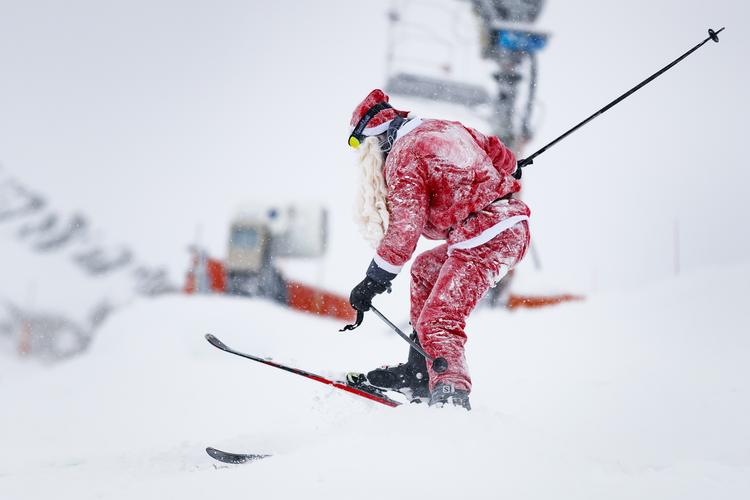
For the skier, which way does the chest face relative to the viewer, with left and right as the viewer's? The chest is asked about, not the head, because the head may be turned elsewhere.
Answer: facing to the left of the viewer

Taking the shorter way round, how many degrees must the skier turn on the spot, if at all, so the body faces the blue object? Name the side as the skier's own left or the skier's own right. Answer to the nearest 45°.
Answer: approximately 90° to the skier's own right
